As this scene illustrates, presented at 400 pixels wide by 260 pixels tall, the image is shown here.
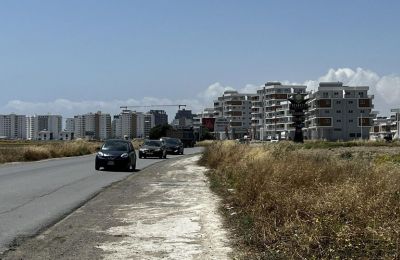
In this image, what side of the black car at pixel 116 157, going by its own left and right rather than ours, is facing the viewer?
front
